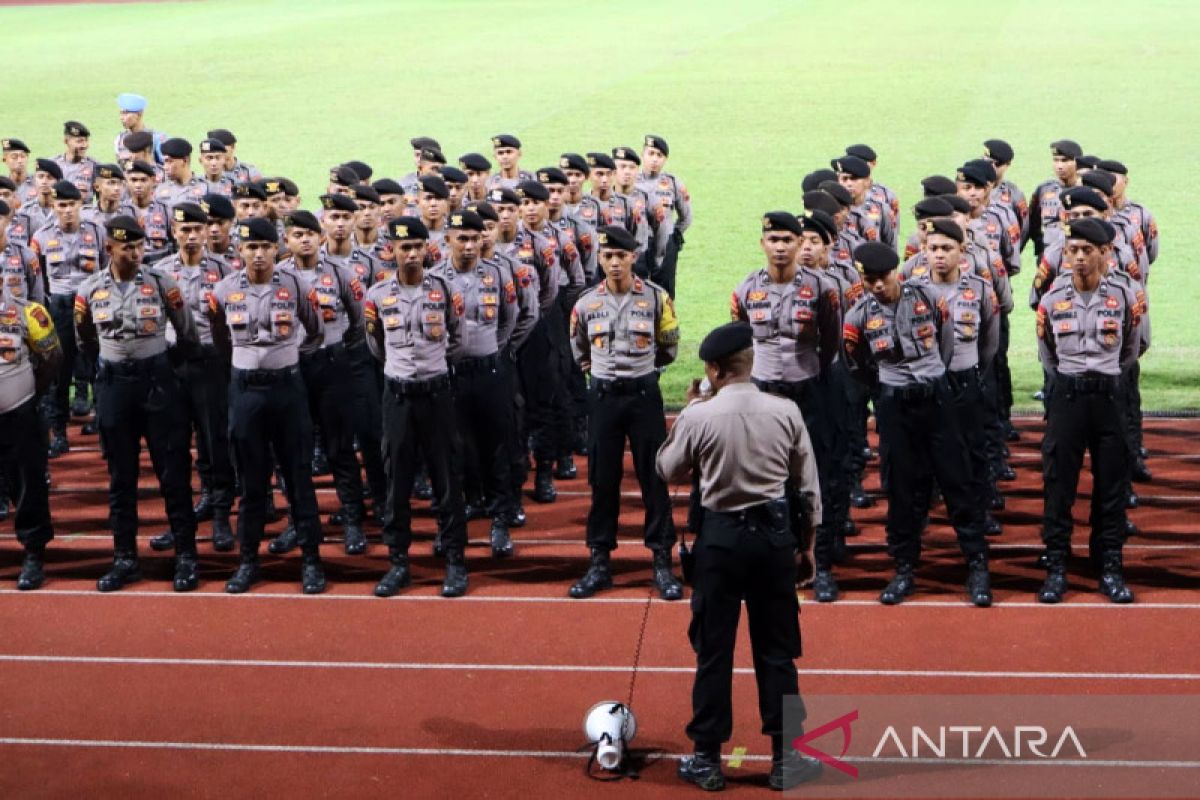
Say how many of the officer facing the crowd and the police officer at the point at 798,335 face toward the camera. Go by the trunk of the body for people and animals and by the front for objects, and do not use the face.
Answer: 1

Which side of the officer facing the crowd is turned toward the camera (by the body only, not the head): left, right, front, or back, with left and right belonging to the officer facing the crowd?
back

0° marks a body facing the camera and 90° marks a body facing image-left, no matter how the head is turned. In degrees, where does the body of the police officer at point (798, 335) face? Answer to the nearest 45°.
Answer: approximately 0°

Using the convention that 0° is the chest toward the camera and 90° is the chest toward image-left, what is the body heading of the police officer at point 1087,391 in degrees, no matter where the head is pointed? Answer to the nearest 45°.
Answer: approximately 0°

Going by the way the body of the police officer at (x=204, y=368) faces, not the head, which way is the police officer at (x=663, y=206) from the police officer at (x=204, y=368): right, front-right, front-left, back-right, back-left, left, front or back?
back-left

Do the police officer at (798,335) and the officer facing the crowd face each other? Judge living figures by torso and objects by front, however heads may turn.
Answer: yes

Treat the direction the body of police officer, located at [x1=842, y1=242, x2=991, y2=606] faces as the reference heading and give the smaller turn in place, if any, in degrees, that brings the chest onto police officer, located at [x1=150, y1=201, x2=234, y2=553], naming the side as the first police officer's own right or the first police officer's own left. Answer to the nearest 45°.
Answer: approximately 90° to the first police officer's own right

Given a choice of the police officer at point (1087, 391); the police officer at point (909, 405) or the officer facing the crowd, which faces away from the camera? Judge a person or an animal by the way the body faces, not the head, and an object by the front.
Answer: the officer facing the crowd

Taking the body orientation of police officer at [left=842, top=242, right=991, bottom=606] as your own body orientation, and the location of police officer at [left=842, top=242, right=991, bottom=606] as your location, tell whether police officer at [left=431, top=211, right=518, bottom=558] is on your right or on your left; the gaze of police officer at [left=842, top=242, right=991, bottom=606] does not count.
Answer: on your right

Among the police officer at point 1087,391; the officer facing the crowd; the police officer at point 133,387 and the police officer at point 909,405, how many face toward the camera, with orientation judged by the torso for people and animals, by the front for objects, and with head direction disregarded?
3
